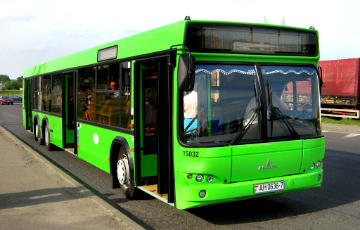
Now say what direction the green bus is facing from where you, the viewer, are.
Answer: facing the viewer and to the right of the viewer

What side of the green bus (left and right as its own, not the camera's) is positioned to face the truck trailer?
left
